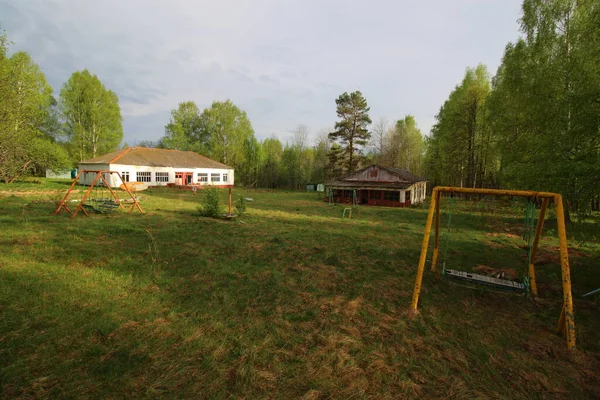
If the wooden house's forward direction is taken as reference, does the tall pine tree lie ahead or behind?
behind

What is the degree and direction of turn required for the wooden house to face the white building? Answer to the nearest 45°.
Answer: approximately 90° to its right

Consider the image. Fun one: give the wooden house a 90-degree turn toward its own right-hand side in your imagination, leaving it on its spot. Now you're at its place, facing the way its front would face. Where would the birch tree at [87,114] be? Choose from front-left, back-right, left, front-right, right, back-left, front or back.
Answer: front

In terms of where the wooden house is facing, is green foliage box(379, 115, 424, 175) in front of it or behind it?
behind

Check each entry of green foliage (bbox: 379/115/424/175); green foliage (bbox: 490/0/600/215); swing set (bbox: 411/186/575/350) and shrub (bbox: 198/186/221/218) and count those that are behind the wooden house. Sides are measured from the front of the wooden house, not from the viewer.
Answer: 1

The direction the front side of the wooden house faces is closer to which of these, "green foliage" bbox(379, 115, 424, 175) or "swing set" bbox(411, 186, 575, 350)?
the swing set

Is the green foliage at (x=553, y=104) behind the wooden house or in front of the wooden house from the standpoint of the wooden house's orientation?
in front

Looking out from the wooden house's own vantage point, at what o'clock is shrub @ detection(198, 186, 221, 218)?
The shrub is roughly at 1 o'clock from the wooden house.

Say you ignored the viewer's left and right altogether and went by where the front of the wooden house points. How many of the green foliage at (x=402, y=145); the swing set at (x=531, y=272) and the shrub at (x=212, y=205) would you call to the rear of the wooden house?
1

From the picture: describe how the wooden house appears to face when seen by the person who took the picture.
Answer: facing the viewer

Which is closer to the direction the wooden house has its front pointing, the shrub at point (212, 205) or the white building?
the shrub

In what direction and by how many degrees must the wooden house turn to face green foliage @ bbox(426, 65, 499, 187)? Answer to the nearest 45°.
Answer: approximately 135° to its left
